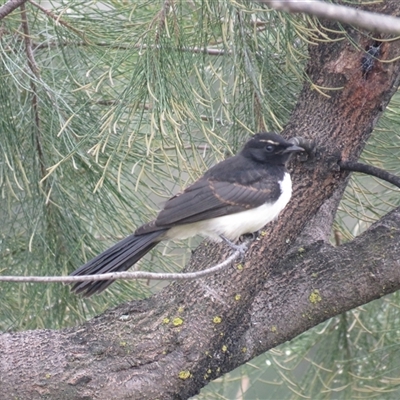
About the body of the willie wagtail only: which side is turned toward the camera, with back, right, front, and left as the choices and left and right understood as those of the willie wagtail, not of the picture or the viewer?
right

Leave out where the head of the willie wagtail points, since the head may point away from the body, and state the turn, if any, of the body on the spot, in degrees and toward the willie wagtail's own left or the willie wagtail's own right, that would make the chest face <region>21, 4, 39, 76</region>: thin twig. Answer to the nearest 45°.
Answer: approximately 135° to the willie wagtail's own left
